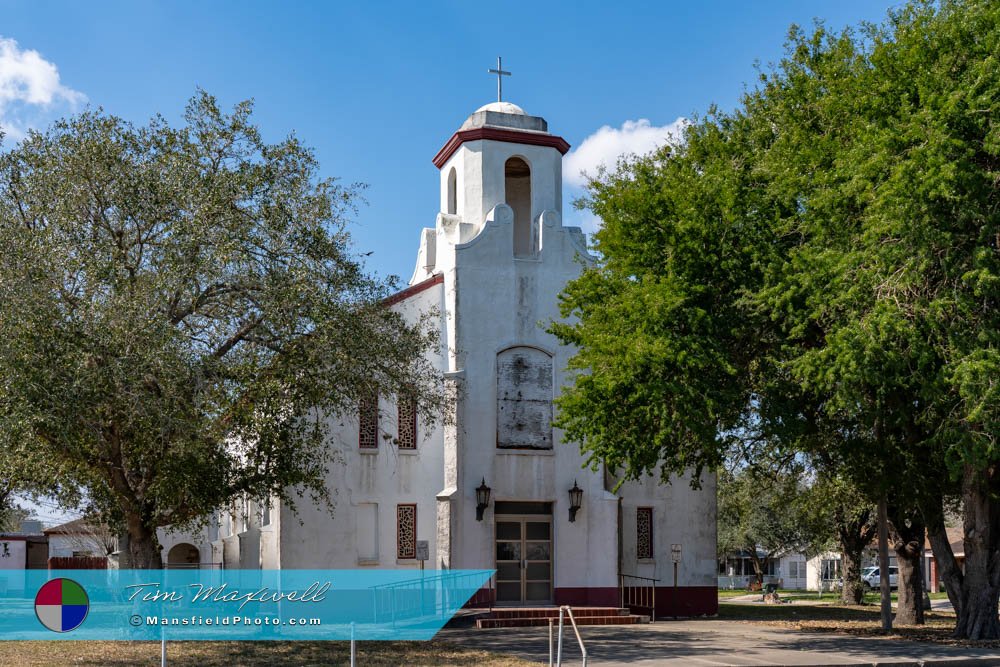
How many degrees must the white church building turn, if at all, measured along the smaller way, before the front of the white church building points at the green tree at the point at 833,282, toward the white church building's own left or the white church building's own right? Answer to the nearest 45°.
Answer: approximately 45° to the white church building's own left

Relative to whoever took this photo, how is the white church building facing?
facing the viewer

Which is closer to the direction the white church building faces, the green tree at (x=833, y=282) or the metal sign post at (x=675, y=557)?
the green tree
